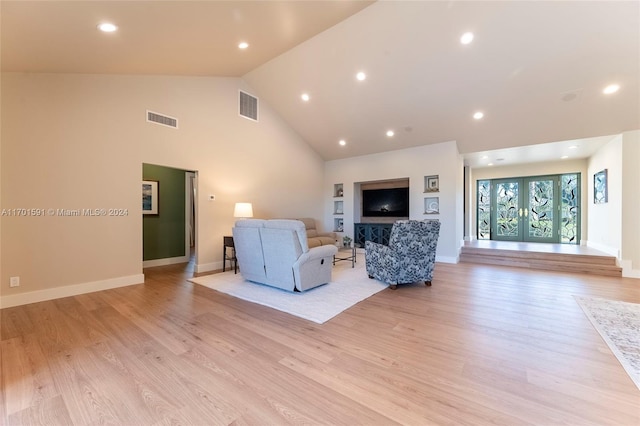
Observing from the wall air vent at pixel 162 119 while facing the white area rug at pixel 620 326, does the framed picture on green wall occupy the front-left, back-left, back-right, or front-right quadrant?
back-left

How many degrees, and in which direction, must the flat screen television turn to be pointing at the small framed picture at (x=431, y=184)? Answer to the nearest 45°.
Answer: approximately 45° to its left

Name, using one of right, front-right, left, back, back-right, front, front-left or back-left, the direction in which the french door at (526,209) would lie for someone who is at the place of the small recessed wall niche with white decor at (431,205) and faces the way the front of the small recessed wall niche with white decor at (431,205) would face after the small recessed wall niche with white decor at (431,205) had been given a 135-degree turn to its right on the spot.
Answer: right

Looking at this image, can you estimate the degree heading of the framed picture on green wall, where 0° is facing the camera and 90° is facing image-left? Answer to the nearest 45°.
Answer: approximately 315°

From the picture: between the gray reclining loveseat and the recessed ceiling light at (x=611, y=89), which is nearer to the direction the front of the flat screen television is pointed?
the gray reclining loveseat

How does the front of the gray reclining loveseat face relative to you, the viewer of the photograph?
facing away from the viewer and to the right of the viewer
